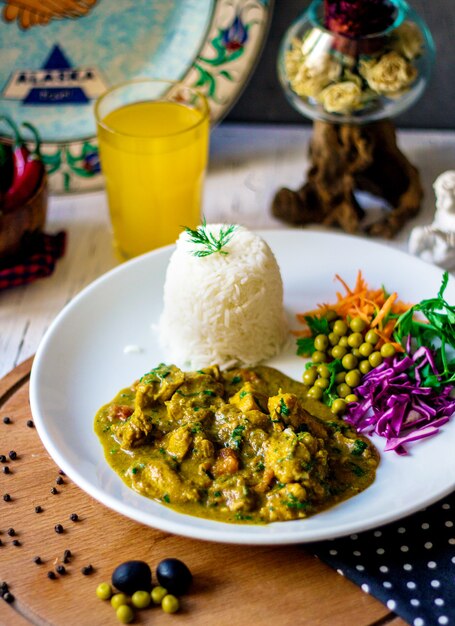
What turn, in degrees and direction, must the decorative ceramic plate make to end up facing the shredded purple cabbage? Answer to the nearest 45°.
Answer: approximately 45° to its left

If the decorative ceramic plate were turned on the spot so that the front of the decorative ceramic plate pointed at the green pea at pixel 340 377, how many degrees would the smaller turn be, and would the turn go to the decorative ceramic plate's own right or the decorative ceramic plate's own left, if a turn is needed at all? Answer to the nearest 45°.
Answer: approximately 45° to the decorative ceramic plate's own left

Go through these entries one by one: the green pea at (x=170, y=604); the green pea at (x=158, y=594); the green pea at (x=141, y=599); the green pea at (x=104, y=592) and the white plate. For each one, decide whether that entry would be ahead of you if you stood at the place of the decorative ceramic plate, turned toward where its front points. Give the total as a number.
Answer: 5

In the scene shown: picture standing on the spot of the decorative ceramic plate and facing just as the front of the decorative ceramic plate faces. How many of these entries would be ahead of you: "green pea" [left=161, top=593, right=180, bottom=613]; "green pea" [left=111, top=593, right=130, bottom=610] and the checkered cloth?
3

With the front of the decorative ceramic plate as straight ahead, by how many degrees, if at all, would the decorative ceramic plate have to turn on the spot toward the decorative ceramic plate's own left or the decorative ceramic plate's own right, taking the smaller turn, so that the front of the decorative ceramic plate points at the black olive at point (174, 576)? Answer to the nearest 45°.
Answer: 0° — it already faces it

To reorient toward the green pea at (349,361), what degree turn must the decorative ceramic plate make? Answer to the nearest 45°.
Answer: approximately 45° to its left

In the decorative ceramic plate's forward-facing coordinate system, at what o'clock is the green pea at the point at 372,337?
The green pea is roughly at 11 o'clock from the decorative ceramic plate.

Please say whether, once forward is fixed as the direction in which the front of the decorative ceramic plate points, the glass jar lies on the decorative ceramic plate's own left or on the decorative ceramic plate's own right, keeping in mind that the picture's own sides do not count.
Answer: on the decorative ceramic plate's own left

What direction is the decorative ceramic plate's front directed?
toward the camera

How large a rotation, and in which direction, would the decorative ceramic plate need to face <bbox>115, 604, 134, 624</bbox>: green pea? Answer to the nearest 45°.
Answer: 0° — it already faces it

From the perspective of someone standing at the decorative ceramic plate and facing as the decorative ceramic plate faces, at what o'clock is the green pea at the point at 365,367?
The green pea is roughly at 11 o'clock from the decorative ceramic plate.

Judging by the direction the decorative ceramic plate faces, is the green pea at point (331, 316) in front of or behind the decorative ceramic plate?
in front

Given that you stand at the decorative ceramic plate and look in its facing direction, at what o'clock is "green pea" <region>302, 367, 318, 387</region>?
The green pea is roughly at 11 o'clock from the decorative ceramic plate.

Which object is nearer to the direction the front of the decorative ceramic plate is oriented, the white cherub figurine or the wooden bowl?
the wooden bowl

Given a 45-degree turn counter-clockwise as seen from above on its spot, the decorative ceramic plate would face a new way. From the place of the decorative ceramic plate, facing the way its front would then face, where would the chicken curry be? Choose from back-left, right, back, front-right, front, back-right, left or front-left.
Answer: front-right

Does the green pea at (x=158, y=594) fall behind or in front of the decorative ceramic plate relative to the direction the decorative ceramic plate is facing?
in front
